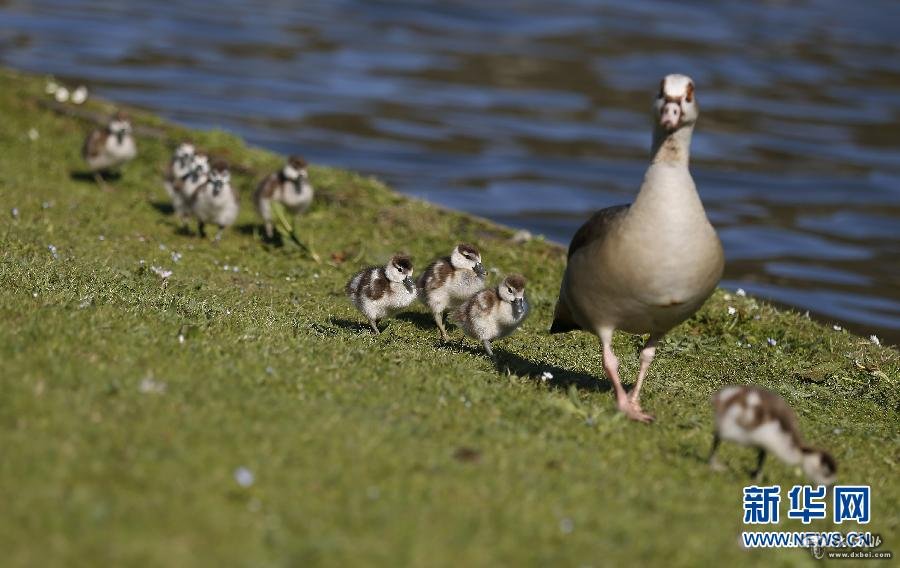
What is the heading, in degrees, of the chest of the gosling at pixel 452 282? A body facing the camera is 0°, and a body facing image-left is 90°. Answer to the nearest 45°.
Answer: approximately 315°

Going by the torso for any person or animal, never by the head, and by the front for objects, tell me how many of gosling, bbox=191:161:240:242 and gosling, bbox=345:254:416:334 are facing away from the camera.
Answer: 0

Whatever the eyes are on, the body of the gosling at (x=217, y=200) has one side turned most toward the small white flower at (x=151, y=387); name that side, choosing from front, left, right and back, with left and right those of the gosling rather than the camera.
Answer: front

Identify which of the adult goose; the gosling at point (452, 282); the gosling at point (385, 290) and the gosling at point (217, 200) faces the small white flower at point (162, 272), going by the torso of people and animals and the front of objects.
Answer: the gosling at point (217, 200)

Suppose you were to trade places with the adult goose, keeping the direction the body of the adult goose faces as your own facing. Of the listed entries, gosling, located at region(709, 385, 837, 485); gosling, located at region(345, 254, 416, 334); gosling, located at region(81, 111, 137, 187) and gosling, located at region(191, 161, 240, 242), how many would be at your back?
3

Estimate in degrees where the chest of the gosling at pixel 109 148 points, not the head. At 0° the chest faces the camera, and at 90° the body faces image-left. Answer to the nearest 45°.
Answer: approximately 315°

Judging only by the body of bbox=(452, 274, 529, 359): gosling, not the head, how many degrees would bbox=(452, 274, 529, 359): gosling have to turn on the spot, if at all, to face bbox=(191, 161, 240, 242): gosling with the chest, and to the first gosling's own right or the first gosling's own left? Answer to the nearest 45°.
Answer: approximately 180°

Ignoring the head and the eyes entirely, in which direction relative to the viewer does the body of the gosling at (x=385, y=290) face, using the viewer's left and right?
facing the viewer and to the right of the viewer

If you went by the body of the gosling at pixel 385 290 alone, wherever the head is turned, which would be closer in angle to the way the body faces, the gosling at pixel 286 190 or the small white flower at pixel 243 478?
the small white flower

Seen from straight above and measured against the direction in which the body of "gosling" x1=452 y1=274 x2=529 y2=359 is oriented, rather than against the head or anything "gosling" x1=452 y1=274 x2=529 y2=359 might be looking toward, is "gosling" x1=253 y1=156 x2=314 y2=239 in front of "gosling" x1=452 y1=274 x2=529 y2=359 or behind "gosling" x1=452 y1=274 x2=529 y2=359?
behind

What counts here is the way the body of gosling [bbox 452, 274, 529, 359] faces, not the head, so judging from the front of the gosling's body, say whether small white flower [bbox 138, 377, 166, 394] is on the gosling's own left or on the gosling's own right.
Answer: on the gosling's own right

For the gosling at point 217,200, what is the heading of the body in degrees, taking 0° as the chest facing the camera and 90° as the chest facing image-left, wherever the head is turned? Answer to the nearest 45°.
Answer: approximately 0°

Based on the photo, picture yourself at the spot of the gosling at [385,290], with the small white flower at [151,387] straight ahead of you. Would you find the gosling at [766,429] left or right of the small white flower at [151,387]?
left
